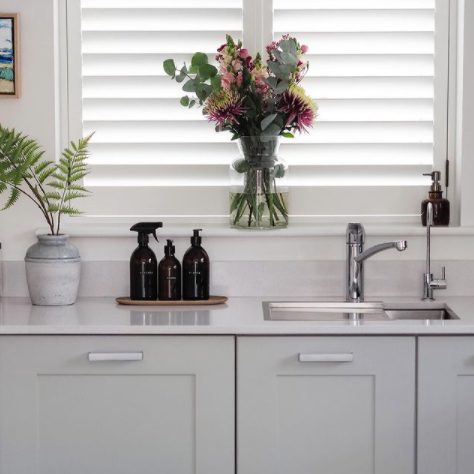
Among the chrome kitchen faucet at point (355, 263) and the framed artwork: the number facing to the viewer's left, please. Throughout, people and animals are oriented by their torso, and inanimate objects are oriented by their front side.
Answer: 0

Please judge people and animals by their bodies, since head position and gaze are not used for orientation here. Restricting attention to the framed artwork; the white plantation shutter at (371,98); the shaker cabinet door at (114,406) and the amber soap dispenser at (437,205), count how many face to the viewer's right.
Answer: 0

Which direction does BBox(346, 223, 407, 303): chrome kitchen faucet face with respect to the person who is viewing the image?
facing to the right of the viewer

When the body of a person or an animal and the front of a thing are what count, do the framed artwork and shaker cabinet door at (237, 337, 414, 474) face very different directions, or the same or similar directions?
same or similar directions

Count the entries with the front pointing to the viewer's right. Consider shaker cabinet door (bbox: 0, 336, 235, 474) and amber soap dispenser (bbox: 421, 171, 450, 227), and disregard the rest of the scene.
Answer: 0

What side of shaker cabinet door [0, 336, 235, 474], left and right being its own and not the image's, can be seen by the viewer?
front

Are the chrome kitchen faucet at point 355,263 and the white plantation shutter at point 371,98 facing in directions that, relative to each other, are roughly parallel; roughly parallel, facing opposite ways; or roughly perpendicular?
roughly perpendicular

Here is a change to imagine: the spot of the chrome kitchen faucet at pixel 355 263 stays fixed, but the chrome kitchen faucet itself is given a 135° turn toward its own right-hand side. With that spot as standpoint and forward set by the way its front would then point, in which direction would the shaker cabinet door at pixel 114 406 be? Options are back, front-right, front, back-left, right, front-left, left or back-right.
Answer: front

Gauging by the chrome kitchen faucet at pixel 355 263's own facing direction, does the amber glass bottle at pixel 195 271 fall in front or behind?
behind
